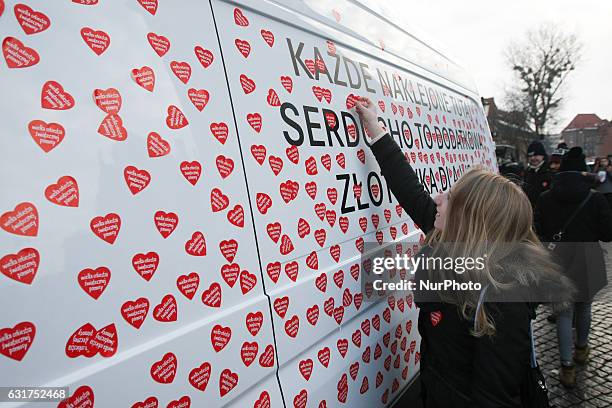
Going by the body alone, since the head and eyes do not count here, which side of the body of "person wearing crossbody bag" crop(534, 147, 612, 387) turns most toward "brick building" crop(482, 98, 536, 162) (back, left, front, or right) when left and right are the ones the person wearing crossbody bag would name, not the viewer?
front

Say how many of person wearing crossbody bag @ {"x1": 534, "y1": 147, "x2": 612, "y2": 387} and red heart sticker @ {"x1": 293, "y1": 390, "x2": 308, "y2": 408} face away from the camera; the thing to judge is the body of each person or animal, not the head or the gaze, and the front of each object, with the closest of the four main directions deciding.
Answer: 1

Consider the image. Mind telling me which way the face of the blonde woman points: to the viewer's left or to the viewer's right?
to the viewer's left

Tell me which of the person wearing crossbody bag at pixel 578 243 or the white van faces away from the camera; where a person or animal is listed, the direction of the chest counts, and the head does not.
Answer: the person wearing crossbody bag

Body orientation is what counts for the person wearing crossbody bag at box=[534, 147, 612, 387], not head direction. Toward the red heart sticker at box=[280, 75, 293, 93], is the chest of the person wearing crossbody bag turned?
no

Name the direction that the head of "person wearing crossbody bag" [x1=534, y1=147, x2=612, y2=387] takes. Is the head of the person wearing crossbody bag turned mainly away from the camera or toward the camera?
away from the camera

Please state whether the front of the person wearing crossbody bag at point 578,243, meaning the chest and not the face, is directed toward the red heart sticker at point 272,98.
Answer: no

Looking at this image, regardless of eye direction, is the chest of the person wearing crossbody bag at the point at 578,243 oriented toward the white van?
no

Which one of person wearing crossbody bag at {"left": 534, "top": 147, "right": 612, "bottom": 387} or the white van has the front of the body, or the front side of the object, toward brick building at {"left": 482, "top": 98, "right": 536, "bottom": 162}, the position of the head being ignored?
the person wearing crossbody bag

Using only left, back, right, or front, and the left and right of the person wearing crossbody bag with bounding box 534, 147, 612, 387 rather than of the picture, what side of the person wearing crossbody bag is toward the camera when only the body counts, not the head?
back
